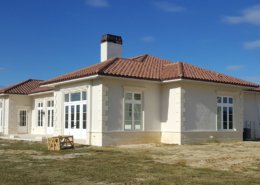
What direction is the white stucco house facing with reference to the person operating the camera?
facing the viewer and to the left of the viewer

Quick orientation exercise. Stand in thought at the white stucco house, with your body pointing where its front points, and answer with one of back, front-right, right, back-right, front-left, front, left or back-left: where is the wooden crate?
front
